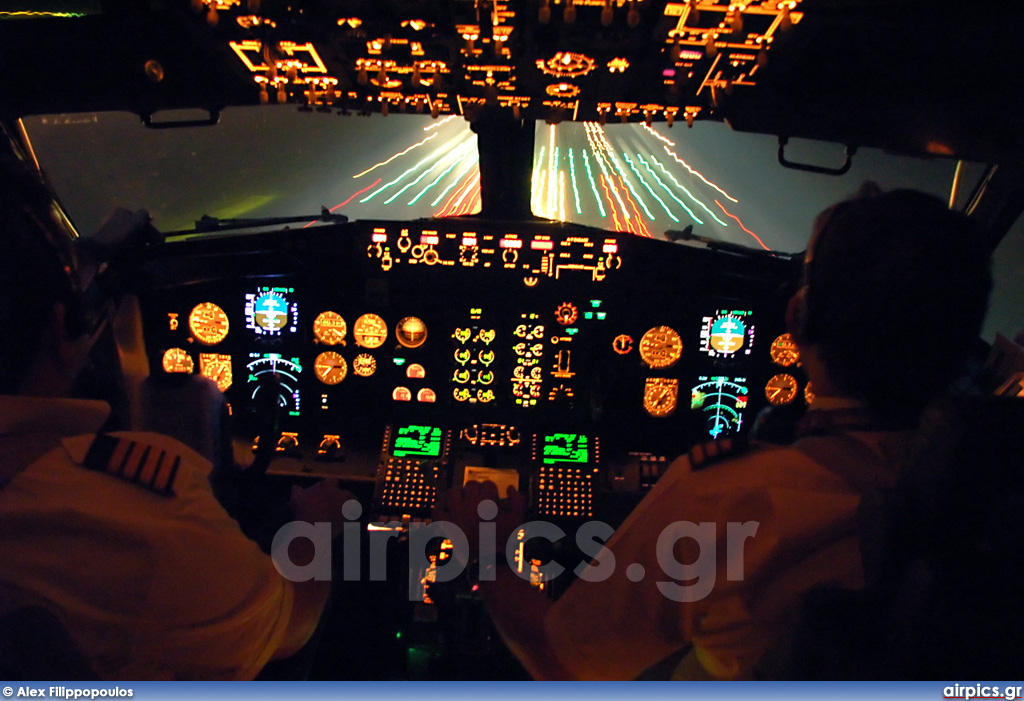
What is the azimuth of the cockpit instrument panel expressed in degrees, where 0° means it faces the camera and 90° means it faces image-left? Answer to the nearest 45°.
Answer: approximately 0°
